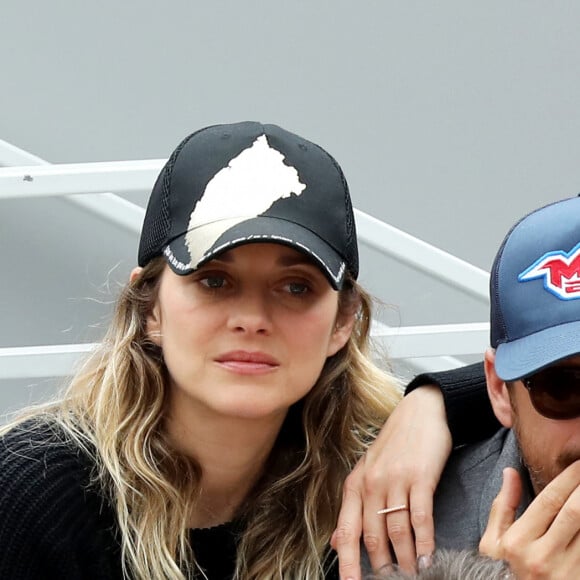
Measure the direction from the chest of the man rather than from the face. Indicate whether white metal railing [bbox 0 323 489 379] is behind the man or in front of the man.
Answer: behind

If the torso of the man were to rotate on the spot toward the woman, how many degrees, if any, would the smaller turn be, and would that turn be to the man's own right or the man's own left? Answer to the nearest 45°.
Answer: approximately 90° to the man's own right

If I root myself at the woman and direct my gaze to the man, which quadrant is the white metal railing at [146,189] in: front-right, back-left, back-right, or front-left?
back-left

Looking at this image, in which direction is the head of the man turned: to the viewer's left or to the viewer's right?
to the viewer's right

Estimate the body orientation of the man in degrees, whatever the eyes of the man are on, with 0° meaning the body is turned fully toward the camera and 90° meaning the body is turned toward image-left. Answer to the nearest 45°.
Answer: approximately 0°
